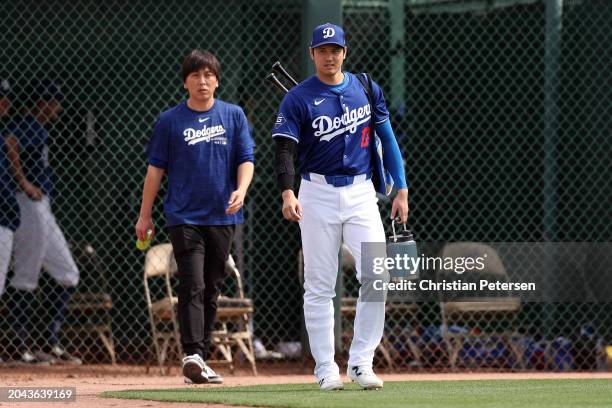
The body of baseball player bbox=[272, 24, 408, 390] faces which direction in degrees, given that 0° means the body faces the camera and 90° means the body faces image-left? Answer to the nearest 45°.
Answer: approximately 0°

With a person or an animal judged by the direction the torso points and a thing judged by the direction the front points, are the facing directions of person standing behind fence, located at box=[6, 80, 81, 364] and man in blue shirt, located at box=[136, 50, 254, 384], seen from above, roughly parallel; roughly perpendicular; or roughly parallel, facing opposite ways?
roughly perpendicular

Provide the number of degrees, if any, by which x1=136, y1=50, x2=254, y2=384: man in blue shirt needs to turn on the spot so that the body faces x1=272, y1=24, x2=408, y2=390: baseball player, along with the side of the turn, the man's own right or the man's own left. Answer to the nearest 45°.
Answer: approximately 45° to the man's own left

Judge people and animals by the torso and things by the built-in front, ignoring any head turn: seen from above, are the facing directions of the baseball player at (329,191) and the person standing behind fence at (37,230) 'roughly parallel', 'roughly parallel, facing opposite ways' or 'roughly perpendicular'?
roughly perpendicular
